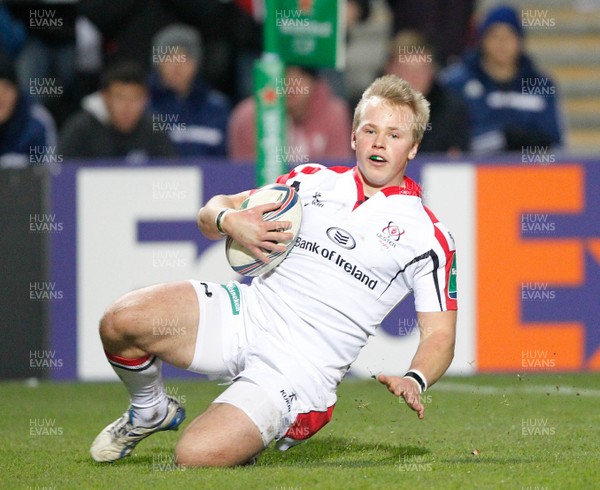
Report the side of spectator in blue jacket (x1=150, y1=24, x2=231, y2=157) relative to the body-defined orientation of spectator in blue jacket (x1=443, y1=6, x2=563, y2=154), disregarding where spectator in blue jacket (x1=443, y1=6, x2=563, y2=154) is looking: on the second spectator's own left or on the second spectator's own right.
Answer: on the second spectator's own right

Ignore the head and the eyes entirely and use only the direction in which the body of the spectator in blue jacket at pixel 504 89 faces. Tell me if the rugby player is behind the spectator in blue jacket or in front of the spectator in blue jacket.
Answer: in front

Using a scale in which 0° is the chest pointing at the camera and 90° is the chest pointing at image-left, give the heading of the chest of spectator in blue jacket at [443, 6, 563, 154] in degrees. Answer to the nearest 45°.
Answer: approximately 0°

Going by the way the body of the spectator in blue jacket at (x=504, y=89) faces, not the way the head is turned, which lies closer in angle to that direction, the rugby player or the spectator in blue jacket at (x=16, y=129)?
the rugby player

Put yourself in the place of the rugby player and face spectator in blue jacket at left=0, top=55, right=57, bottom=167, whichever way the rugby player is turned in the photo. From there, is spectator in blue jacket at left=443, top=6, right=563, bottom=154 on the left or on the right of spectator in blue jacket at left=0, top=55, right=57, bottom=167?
right

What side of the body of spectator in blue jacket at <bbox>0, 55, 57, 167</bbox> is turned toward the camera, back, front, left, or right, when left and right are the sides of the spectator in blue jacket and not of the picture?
front

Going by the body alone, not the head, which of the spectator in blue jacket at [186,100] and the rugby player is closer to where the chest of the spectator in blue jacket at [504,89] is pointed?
the rugby player

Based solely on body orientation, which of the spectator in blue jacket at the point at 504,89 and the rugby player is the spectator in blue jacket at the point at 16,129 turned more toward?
the rugby player

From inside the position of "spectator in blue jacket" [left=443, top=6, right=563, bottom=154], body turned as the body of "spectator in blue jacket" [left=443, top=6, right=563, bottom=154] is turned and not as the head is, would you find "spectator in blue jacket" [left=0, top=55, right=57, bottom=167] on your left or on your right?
on your right

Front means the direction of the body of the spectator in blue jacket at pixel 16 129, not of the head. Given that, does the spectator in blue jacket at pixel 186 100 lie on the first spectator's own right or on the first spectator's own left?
on the first spectator's own left

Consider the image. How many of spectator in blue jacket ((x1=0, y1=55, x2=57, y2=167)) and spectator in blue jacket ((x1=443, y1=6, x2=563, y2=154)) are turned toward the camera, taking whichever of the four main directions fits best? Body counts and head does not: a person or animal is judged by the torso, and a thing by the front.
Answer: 2

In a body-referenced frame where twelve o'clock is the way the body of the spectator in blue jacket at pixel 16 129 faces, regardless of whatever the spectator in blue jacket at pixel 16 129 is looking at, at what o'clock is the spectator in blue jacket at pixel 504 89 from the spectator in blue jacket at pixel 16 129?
the spectator in blue jacket at pixel 504 89 is roughly at 9 o'clock from the spectator in blue jacket at pixel 16 129.
